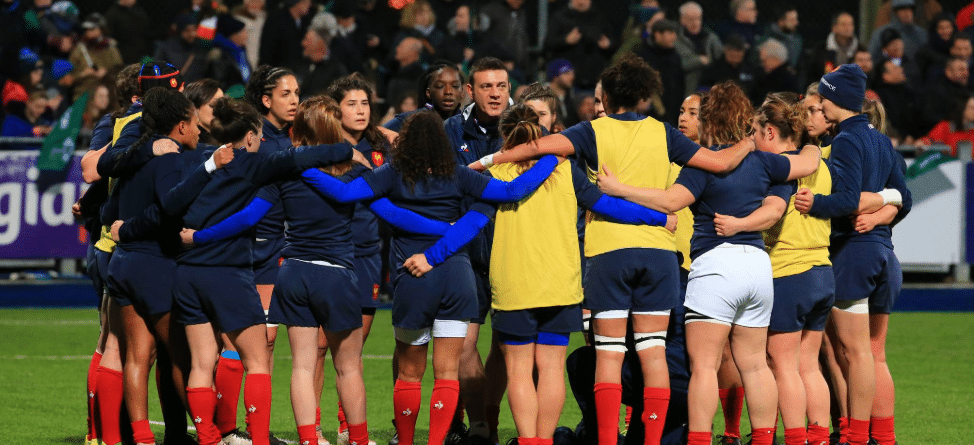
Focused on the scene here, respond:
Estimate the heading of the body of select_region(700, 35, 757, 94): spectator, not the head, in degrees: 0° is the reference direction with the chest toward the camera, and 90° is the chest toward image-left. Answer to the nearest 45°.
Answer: approximately 0°

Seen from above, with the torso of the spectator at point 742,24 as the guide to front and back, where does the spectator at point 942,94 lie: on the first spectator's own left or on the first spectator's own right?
on the first spectator's own left

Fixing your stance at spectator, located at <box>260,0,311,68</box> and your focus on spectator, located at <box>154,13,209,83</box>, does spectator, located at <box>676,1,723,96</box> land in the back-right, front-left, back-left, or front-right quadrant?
back-left

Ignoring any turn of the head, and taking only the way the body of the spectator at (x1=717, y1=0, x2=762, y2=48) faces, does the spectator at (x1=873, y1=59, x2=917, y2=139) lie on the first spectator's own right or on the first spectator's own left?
on the first spectator's own left

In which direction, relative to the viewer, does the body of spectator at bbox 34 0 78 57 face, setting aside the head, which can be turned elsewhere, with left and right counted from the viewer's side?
facing the viewer

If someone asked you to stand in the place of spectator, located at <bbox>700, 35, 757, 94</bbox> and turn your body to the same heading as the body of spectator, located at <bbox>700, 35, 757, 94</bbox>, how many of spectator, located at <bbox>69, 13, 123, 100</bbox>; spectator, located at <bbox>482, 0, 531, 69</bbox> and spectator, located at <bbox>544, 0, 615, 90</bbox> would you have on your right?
3

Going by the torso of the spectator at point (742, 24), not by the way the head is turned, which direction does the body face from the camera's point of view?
toward the camera

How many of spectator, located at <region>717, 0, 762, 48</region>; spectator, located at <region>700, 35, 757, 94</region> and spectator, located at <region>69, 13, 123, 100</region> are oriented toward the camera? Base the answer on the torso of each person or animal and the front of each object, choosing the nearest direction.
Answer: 3

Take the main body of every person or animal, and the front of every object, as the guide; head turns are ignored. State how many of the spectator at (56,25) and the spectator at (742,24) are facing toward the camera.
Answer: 2

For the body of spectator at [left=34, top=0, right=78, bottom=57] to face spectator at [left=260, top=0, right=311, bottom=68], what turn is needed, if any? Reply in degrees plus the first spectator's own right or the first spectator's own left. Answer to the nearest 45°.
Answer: approximately 45° to the first spectator's own left

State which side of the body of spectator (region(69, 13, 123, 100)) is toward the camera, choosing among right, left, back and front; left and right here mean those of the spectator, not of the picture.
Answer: front
